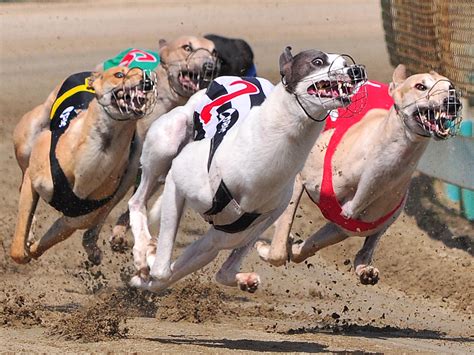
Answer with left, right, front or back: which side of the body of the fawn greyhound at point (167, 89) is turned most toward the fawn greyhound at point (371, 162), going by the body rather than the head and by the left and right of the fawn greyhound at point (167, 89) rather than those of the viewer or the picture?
front

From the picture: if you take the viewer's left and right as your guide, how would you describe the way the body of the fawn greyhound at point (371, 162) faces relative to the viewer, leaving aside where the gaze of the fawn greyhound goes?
facing the viewer and to the right of the viewer

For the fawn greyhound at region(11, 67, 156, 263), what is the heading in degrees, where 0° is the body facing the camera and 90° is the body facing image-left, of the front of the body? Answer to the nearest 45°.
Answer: approximately 315°

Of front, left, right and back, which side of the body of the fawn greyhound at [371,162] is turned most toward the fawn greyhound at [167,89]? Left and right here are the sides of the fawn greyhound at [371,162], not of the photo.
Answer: back

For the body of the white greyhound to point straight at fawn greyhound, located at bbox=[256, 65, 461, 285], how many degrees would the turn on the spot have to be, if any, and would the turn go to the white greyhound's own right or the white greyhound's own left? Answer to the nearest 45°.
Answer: approximately 90° to the white greyhound's own left

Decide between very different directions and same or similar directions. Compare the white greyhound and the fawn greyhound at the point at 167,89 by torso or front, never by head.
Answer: same or similar directions

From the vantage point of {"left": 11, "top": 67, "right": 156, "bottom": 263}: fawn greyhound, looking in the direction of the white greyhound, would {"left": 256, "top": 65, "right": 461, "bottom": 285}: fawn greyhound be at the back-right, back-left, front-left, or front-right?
front-left

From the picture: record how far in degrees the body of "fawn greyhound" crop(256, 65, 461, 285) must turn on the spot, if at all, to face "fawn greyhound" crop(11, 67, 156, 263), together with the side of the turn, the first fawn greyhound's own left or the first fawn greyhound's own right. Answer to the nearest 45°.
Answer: approximately 135° to the first fawn greyhound's own right

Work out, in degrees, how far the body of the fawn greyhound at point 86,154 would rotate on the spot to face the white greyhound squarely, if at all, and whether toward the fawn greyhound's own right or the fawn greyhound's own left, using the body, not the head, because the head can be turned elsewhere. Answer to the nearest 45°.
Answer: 0° — it already faces it
